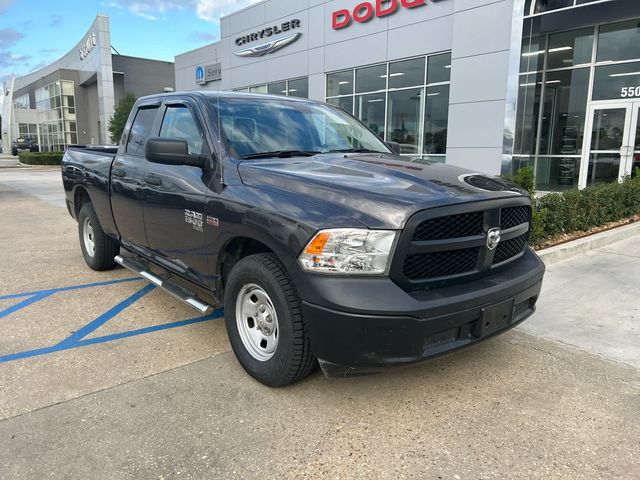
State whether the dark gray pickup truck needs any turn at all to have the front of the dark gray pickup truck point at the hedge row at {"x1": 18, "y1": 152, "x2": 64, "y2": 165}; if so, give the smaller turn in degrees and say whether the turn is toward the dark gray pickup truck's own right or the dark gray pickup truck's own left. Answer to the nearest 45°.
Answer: approximately 180°

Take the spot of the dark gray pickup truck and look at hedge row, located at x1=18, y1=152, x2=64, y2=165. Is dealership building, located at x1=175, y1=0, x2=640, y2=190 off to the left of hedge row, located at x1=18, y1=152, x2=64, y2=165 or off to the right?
right

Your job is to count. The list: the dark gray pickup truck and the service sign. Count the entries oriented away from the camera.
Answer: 0

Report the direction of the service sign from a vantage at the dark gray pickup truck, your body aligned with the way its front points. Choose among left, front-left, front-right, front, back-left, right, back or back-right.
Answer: back-left

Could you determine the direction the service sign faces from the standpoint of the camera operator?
facing the viewer and to the left of the viewer

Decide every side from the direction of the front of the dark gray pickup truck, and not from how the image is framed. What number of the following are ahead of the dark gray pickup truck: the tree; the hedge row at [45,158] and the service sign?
0

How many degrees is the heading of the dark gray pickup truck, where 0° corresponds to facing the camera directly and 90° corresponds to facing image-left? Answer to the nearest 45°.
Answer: approximately 315°

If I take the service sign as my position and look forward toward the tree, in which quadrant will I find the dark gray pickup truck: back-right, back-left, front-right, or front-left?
back-left

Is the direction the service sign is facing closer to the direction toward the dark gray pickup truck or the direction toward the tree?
the dark gray pickup truck

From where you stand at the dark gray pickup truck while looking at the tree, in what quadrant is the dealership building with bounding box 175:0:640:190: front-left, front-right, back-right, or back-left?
front-right

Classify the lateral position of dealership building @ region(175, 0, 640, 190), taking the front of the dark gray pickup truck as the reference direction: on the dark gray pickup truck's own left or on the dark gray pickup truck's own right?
on the dark gray pickup truck's own left

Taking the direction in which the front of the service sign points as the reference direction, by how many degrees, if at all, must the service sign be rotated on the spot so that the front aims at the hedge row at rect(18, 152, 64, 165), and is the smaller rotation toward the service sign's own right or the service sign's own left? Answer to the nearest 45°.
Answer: approximately 90° to the service sign's own right

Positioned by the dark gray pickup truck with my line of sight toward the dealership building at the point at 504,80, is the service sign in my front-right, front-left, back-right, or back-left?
front-left
